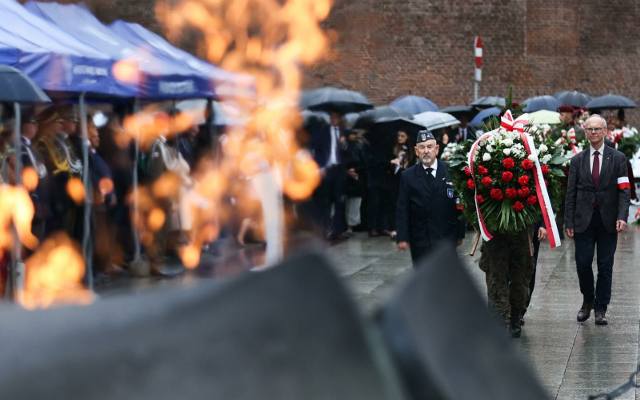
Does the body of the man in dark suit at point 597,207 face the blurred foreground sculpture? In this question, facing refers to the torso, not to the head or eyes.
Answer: yes

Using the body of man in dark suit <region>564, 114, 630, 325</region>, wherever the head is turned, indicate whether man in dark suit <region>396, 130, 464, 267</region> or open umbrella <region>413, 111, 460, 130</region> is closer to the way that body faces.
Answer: the man in dark suit

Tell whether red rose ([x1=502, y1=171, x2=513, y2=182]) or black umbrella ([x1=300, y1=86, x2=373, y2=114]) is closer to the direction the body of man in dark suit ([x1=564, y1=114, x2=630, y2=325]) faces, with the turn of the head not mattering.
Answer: the red rose

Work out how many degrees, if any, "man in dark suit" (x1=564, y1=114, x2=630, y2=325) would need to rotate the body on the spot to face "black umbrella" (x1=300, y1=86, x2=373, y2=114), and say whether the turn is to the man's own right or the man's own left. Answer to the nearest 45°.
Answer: approximately 135° to the man's own right

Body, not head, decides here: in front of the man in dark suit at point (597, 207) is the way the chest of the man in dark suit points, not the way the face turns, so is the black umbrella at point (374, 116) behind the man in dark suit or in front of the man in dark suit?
behind

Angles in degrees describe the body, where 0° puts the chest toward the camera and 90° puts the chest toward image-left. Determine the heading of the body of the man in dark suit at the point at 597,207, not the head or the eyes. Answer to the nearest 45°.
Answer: approximately 0°

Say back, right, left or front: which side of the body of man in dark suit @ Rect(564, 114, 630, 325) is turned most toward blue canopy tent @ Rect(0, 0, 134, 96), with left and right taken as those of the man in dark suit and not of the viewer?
right

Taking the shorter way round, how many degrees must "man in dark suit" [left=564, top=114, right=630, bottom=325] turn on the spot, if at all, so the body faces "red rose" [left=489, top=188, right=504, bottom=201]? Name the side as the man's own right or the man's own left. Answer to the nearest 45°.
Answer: approximately 45° to the man's own right

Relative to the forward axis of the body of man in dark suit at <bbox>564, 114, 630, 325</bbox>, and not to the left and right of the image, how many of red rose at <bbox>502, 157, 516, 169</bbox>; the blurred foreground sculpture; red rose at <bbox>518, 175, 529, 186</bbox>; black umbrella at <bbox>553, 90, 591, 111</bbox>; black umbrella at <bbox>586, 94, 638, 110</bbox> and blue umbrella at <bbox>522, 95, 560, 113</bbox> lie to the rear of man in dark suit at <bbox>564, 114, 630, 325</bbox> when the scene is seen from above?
3
